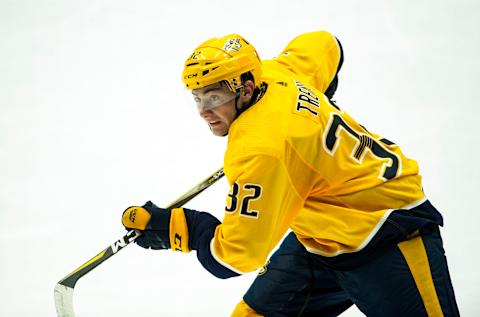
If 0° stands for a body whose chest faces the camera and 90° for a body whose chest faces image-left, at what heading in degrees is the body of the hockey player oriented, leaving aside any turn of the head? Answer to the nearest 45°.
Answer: approximately 90°
